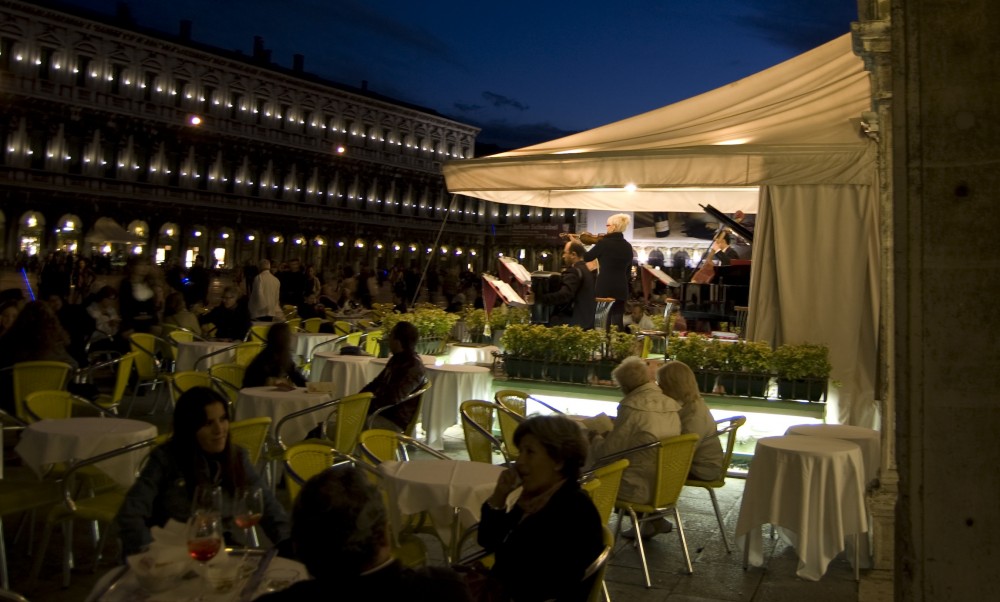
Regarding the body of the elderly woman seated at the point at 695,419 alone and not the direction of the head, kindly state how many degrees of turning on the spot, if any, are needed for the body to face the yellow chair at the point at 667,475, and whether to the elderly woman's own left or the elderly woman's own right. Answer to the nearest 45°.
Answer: approximately 135° to the elderly woman's own left

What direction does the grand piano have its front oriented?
away from the camera

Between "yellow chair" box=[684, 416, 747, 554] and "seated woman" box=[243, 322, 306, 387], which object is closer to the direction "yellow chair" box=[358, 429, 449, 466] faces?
the yellow chair

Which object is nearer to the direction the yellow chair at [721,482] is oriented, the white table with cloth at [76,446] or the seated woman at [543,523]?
the white table with cloth

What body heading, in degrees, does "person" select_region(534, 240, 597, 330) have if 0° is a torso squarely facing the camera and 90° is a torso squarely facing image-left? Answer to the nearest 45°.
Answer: approximately 90°

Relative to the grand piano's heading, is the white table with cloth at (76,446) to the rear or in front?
to the rear

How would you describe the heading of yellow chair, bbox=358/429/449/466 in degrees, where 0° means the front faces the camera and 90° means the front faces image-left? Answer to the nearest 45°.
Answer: approximately 315°

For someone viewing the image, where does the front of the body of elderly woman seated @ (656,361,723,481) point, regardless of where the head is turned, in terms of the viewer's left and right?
facing away from the viewer and to the left of the viewer
